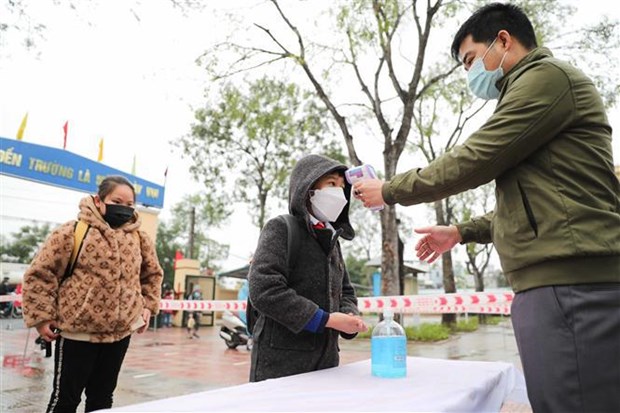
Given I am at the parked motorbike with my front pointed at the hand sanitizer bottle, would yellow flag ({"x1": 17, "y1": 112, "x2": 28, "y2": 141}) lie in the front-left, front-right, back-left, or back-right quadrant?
back-right

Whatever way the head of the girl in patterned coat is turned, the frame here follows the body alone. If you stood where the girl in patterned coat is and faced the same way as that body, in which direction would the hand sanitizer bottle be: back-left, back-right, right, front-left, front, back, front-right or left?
front

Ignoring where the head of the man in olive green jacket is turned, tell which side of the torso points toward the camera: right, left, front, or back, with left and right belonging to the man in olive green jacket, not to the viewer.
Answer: left

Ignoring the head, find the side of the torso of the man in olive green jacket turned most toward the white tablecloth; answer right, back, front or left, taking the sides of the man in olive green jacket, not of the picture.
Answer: front

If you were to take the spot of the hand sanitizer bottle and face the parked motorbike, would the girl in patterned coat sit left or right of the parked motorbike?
left

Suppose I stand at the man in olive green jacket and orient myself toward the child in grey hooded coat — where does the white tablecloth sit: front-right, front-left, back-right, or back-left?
front-left

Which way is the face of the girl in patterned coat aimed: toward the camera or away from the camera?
toward the camera

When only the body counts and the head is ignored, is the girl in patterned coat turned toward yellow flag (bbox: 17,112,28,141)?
no

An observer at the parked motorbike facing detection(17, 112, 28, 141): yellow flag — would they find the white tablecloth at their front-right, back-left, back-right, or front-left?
back-left

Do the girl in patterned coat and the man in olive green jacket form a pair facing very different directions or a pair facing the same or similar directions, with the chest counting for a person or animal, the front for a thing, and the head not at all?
very different directions

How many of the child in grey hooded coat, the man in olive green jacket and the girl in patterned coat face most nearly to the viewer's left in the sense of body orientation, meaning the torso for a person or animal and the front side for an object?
1

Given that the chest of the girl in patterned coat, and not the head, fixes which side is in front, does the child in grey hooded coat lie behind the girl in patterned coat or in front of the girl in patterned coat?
in front

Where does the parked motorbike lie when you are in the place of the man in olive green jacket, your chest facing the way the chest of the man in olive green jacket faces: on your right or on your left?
on your right

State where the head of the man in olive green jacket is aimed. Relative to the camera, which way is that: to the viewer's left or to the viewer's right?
to the viewer's left

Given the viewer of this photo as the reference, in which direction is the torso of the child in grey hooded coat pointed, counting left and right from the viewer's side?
facing the viewer and to the right of the viewer

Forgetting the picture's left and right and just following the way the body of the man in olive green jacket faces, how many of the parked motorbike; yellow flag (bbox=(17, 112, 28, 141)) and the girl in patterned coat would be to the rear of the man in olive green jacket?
0
